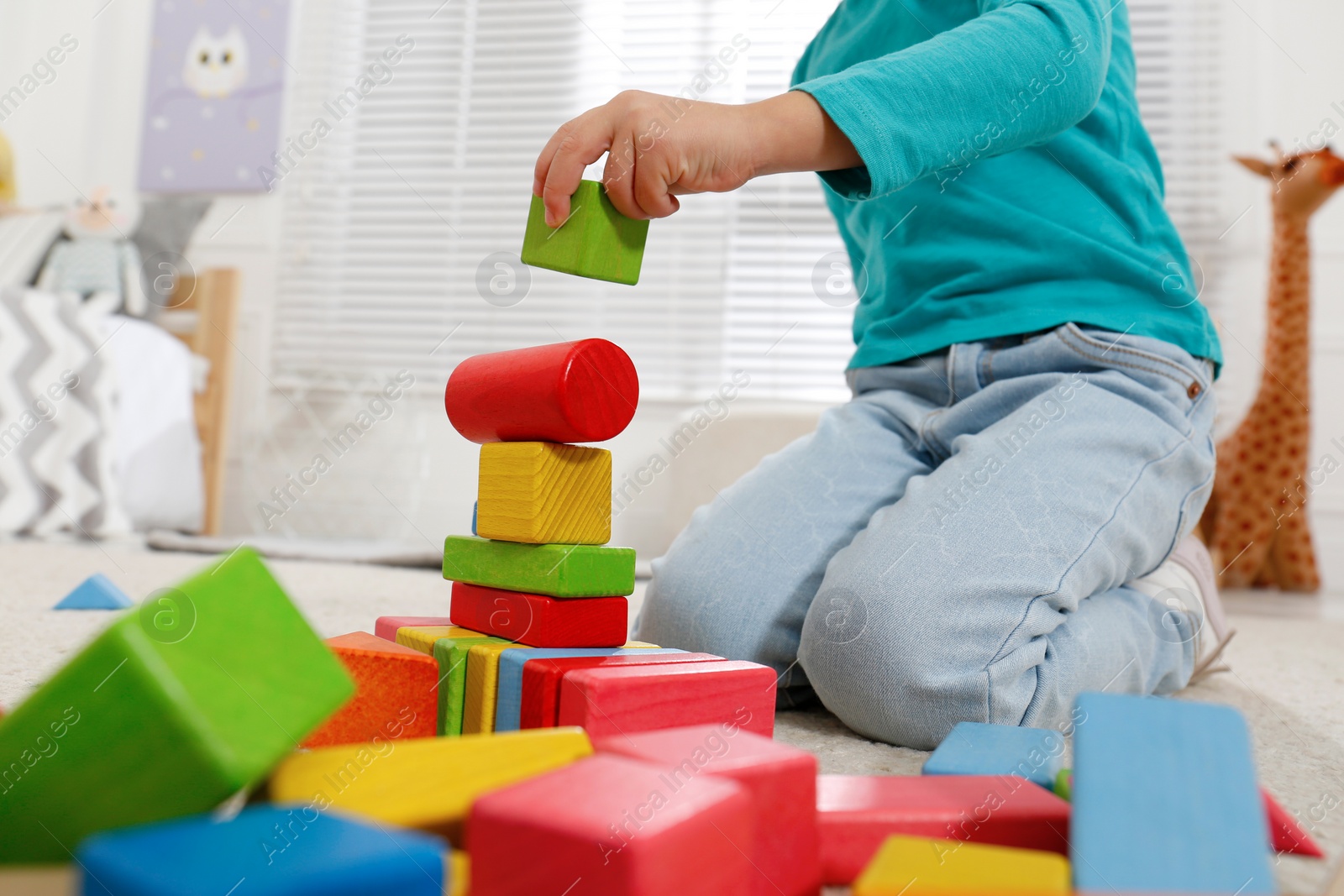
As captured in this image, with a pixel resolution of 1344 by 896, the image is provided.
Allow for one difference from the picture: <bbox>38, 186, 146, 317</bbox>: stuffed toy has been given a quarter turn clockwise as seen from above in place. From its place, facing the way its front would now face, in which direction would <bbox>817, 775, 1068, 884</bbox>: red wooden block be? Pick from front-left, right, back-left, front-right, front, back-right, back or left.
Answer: left

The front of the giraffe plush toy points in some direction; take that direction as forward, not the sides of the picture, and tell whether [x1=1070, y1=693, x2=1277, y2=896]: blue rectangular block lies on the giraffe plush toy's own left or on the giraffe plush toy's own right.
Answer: on the giraffe plush toy's own right

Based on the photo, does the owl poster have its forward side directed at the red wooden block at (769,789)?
yes

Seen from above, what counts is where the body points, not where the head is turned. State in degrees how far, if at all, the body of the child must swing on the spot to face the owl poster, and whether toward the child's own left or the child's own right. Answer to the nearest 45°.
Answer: approximately 90° to the child's own right

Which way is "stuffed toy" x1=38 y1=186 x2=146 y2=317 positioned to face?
toward the camera

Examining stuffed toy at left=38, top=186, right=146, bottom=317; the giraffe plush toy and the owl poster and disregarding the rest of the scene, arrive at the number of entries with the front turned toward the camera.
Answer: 2

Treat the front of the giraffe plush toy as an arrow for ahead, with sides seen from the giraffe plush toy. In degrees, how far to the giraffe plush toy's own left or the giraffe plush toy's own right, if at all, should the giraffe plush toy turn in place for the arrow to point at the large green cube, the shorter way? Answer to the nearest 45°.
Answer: approximately 90° to the giraffe plush toy's own right

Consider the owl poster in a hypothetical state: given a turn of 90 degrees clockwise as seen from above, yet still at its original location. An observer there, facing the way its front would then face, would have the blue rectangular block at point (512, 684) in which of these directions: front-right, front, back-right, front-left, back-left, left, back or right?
left

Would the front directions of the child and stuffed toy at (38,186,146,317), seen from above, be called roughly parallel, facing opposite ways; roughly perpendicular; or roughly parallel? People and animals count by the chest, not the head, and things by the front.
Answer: roughly perpendicular

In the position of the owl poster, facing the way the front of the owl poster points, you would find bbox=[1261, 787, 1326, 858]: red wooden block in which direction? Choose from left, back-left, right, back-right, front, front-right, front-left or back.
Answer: front

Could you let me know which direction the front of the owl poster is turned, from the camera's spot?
facing the viewer

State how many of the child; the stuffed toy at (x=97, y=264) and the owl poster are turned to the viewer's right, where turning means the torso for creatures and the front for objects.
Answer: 0
